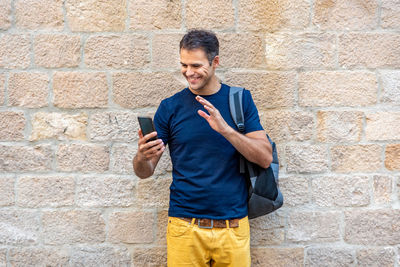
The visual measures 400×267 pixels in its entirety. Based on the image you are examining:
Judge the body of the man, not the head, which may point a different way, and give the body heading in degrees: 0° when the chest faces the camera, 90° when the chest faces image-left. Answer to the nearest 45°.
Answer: approximately 0°

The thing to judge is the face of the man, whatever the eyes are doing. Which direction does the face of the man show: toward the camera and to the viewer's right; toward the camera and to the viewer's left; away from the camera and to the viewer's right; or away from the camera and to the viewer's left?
toward the camera and to the viewer's left
